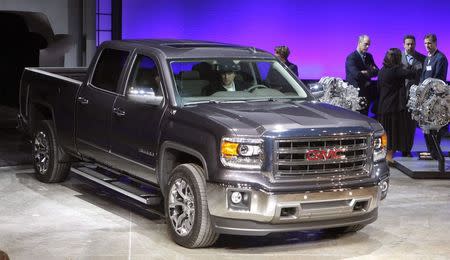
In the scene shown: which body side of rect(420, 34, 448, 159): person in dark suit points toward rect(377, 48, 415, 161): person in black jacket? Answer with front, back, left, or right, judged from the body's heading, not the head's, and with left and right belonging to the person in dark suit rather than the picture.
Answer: front

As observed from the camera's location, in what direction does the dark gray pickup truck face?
facing the viewer and to the right of the viewer

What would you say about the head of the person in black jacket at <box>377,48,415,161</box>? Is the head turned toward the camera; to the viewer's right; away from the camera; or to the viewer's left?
away from the camera

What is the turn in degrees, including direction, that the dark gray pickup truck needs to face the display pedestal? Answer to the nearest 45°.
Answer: approximately 90° to its left

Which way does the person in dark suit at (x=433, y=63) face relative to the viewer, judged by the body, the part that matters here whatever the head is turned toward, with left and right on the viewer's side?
facing the viewer and to the left of the viewer

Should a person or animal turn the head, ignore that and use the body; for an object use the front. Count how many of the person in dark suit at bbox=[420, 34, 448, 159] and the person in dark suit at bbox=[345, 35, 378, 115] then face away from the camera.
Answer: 0

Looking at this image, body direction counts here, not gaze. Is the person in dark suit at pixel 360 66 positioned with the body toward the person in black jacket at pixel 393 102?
yes

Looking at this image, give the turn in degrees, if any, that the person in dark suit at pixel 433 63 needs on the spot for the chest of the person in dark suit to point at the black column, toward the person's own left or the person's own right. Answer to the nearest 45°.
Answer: approximately 45° to the person's own right

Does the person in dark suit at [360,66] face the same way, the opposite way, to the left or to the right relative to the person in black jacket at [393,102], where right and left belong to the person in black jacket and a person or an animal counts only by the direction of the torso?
to the right

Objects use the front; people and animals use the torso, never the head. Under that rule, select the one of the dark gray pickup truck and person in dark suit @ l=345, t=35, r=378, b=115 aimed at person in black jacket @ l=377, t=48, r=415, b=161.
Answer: the person in dark suit

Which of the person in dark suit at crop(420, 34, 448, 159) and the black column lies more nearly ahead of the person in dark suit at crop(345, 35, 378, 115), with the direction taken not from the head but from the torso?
the person in dark suit

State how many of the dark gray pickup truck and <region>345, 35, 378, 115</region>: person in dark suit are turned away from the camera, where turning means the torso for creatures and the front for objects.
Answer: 0

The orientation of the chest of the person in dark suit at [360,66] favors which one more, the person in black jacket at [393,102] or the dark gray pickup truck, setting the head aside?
the person in black jacket
